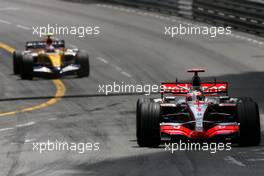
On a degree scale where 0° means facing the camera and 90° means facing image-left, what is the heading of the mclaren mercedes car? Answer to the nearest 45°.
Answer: approximately 0°

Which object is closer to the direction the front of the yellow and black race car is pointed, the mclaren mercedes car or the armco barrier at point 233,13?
the mclaren mercedes car

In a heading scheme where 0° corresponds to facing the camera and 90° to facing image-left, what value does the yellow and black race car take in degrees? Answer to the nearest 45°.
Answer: approximately 0°

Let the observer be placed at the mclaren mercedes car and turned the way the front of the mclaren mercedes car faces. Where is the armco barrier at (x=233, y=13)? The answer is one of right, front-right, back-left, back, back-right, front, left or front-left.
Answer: back

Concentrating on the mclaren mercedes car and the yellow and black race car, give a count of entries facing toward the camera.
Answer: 2
